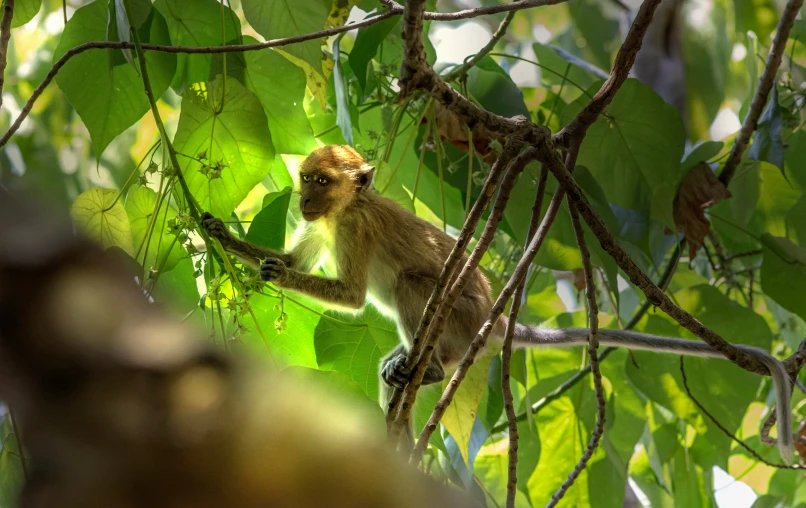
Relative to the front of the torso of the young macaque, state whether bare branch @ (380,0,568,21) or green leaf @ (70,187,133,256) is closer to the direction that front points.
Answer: the green leaf

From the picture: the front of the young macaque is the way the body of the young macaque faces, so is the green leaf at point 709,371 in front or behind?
behind

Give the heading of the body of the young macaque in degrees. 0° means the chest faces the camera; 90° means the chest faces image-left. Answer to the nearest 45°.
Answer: approximately 90°

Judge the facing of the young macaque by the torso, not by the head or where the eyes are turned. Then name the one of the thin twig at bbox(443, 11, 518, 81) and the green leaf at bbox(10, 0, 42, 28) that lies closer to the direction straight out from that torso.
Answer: the green leaf

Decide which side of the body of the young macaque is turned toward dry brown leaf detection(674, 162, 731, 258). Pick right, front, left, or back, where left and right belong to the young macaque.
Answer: back

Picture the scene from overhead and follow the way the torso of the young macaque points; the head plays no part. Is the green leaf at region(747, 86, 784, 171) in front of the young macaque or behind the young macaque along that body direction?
behind
